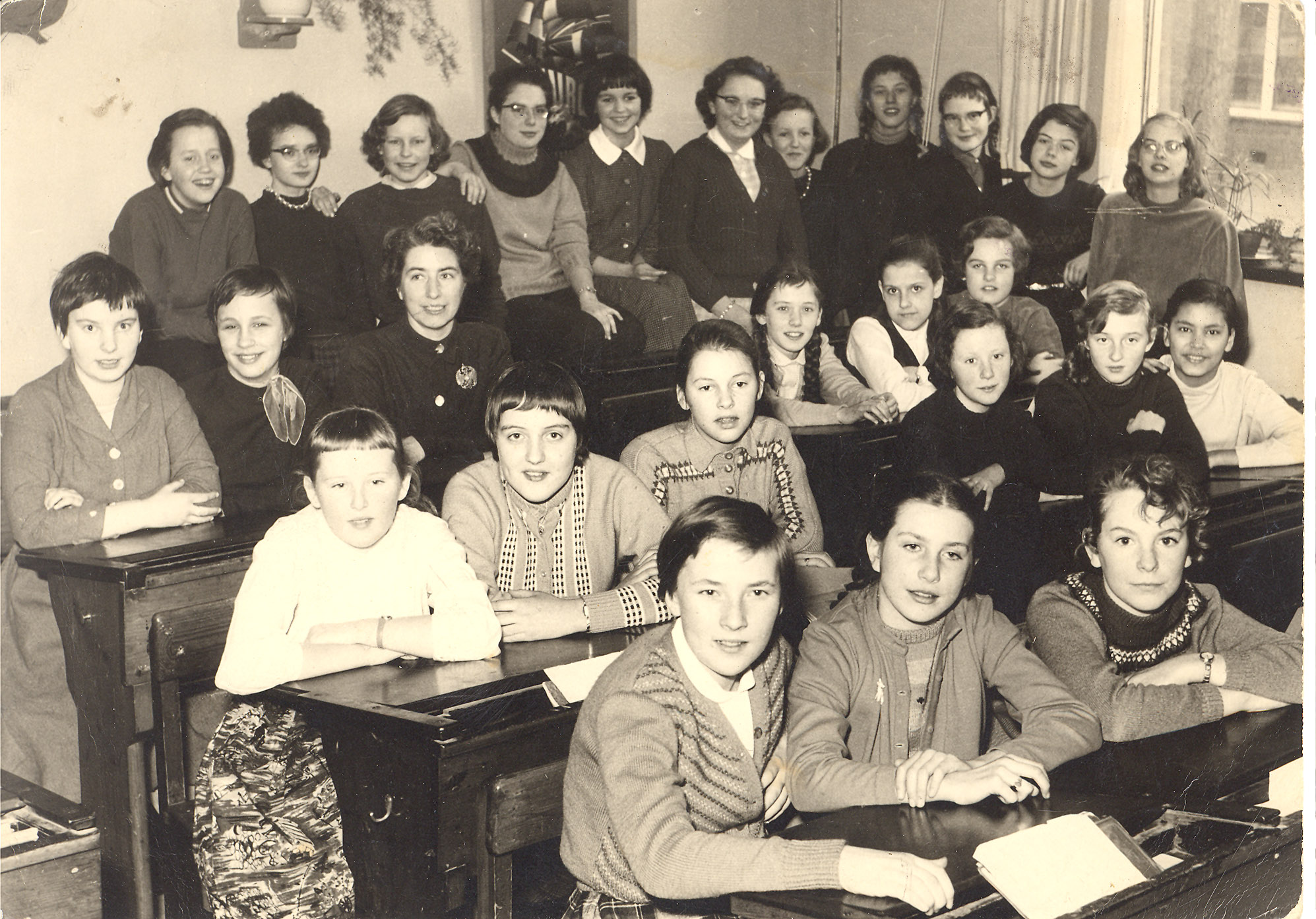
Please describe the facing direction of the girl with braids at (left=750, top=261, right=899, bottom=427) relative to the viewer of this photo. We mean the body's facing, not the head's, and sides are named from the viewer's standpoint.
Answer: facing the viewer and to the right of the viewer

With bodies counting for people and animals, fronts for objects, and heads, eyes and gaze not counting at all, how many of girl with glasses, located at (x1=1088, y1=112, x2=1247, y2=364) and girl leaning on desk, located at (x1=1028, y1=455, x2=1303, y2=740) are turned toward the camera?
2

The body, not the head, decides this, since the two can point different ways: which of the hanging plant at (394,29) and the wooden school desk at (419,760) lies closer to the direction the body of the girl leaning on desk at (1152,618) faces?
the wooden school desk

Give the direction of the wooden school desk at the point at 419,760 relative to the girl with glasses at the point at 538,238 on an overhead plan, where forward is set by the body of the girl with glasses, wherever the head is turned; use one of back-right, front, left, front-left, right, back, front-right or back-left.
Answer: front-right

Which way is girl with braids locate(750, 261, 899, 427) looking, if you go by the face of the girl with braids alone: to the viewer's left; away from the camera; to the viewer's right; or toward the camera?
toward the camera

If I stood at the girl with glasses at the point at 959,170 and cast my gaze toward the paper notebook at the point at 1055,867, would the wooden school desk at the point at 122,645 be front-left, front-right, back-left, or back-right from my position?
front-right

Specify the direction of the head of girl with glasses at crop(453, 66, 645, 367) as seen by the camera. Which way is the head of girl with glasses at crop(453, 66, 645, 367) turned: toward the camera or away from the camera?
toward the camera

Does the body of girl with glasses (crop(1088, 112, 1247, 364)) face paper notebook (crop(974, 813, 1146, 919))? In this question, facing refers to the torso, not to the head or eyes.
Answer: yes

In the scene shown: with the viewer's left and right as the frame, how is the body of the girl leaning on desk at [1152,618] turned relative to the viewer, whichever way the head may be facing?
facing the viewer

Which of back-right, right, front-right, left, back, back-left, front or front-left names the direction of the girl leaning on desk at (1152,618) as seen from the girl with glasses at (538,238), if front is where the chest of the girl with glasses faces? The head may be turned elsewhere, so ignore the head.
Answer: front

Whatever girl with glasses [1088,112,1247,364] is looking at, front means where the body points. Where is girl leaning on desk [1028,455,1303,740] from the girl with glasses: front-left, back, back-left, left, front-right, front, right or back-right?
front

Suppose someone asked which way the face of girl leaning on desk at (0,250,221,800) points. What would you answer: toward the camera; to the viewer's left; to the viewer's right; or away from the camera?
toward the camera
